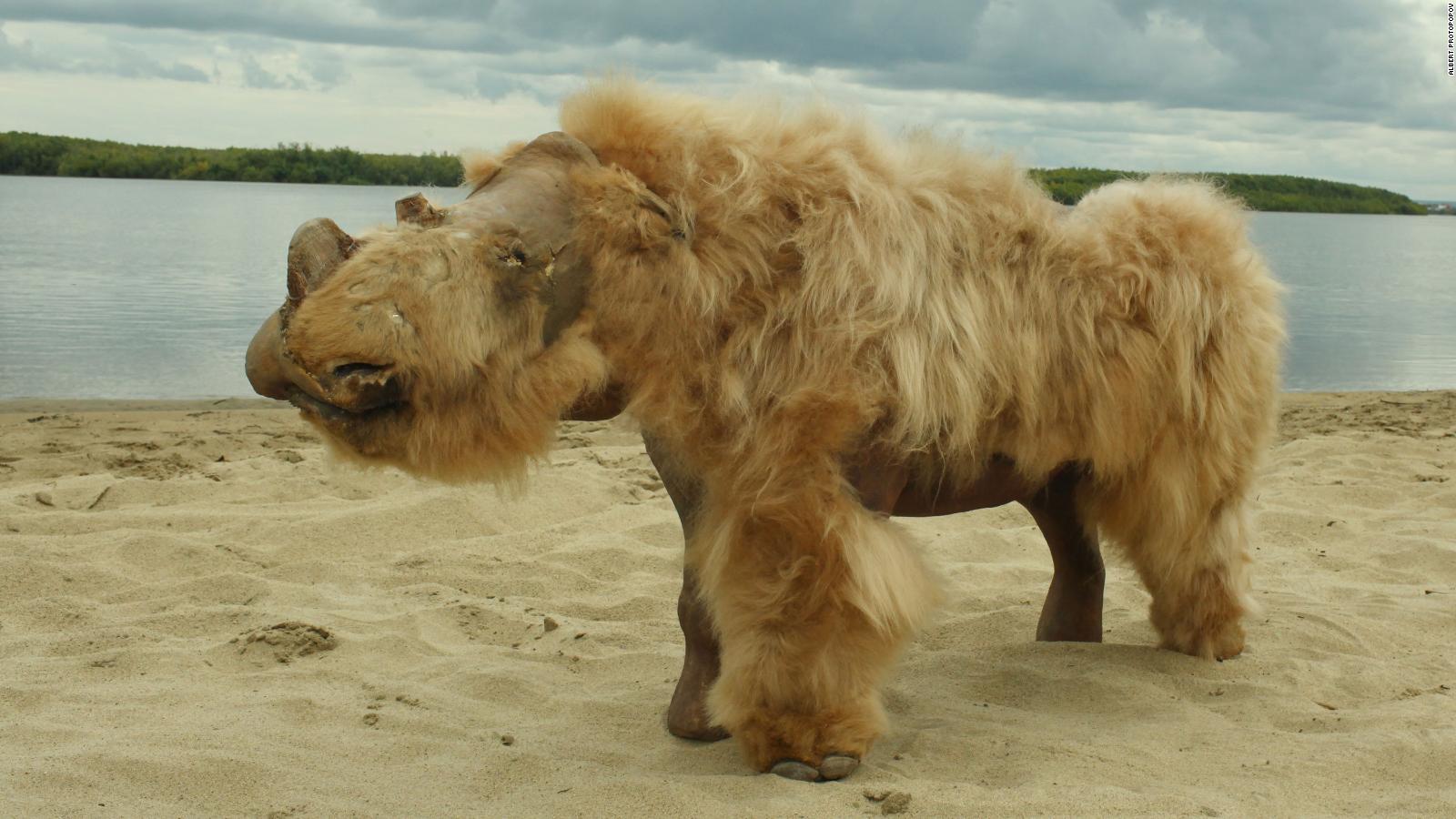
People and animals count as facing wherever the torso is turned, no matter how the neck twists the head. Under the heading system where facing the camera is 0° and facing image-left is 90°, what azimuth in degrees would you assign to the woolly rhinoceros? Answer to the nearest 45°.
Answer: approximately 45°
